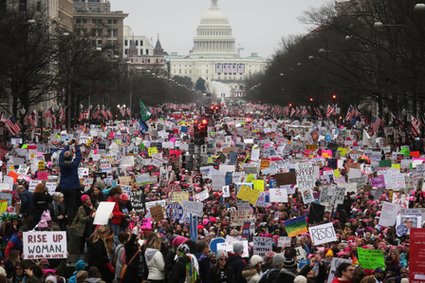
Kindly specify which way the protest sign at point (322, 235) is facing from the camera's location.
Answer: facing the viewer

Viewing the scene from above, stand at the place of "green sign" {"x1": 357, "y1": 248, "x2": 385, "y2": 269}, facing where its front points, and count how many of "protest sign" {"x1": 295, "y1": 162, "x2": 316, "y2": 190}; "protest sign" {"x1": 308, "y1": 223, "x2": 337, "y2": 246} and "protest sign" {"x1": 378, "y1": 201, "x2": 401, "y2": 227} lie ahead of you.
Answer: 0

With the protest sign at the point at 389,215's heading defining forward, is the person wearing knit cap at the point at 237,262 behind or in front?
in front

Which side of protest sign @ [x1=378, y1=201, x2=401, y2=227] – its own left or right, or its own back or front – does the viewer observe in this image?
front

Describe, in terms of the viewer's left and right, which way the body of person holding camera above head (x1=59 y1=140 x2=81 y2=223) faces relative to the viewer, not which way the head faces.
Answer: facing away from the viewer

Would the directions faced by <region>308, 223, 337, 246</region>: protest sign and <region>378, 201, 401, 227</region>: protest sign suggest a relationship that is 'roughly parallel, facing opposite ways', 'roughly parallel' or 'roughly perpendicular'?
roughly parallel

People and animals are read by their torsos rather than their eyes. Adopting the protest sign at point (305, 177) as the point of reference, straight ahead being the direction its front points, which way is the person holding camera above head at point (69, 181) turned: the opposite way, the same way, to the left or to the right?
the opposite way

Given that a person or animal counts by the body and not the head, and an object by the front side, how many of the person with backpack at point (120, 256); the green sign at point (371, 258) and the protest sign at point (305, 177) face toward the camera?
2

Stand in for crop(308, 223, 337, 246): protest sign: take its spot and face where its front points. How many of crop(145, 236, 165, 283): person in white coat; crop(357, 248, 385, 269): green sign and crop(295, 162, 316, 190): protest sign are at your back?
1

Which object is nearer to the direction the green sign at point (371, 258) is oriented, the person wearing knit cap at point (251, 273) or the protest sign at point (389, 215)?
the person wearing knit cap

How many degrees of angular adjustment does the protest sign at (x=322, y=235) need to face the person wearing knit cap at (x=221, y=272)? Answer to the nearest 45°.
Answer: approximately 45° to its right

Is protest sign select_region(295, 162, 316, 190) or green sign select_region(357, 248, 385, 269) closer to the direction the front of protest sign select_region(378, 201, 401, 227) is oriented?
the green sign
